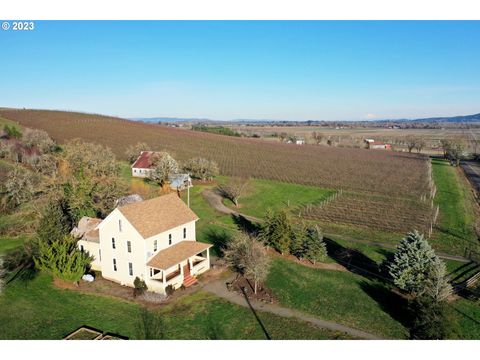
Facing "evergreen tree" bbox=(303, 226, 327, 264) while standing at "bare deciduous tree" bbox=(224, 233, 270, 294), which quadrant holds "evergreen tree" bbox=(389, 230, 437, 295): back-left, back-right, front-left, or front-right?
front-right

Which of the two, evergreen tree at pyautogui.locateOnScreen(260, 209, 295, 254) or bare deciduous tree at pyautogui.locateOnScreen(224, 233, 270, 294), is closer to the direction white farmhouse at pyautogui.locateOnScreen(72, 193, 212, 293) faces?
the bare deciduous tree

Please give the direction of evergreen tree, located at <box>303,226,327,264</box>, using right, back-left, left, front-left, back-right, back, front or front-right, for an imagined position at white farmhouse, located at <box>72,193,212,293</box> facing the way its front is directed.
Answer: front-left

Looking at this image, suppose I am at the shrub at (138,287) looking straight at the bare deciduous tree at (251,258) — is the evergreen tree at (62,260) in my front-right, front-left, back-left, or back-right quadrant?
back-left

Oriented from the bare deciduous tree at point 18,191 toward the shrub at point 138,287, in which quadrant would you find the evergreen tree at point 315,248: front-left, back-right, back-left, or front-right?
front-left

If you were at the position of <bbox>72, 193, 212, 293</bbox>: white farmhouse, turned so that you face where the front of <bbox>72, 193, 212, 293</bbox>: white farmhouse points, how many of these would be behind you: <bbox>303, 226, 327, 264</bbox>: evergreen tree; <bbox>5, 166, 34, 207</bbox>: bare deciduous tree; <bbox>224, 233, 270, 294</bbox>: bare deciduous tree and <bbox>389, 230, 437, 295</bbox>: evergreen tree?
1

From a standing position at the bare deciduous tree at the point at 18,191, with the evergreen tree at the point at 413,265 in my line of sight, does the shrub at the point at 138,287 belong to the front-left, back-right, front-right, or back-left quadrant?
front-right

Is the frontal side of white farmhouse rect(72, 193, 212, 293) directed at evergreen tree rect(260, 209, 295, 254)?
no

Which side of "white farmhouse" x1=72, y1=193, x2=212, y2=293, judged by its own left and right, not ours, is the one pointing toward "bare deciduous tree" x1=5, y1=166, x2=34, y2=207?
back

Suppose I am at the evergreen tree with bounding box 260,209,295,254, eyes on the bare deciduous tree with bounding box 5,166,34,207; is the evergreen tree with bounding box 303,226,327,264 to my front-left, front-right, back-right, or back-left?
back-left

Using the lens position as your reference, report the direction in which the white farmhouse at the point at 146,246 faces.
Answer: facing the viewer and to the right of the viewer

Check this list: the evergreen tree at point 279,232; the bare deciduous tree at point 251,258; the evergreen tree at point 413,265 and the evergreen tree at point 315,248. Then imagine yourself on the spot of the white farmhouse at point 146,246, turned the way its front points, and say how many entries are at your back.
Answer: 0

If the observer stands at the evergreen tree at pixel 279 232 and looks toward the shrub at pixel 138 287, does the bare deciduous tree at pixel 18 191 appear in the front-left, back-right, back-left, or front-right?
front-right

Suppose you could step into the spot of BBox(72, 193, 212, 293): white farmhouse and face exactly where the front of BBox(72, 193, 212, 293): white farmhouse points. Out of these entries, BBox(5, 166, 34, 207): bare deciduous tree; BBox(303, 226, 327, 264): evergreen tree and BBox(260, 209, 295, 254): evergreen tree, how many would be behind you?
1

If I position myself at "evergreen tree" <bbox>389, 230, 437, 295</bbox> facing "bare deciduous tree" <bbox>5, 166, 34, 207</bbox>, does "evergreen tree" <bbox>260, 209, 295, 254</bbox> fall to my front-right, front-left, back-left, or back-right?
front-right

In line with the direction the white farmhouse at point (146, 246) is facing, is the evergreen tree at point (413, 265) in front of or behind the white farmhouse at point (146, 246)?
in front
